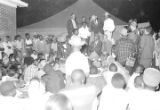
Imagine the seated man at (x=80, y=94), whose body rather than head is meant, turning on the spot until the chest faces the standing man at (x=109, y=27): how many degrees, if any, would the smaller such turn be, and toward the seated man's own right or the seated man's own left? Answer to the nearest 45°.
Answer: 0° — they already face them

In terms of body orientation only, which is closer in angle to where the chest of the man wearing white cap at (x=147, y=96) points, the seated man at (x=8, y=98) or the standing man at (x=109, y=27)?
the standing man

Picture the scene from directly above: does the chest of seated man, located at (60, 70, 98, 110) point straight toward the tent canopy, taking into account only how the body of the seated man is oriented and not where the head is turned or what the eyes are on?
yes

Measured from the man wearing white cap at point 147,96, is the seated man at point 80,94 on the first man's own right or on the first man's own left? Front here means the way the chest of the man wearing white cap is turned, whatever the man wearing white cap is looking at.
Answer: on the first man's own left

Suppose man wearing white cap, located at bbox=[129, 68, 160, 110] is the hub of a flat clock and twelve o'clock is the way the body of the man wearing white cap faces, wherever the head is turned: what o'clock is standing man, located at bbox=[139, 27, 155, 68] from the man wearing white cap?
The standing man is roughly at 12 o'clock from the man wearing white cap.

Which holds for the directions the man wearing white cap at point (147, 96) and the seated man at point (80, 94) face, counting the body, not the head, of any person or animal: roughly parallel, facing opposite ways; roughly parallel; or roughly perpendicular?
roughly parallel

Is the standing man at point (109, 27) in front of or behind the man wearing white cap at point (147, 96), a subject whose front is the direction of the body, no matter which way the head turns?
in front

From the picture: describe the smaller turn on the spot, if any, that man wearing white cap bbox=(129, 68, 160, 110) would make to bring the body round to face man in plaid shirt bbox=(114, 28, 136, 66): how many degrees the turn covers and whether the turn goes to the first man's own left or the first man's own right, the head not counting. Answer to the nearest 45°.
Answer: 0° — they already face them

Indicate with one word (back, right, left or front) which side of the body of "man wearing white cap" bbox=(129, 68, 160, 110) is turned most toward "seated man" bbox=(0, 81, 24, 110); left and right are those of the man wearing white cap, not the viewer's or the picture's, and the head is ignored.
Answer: left

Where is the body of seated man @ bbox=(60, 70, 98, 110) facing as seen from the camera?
away from the camera

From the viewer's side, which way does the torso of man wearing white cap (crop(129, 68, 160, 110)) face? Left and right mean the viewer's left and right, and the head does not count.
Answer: facing away from the viewer
